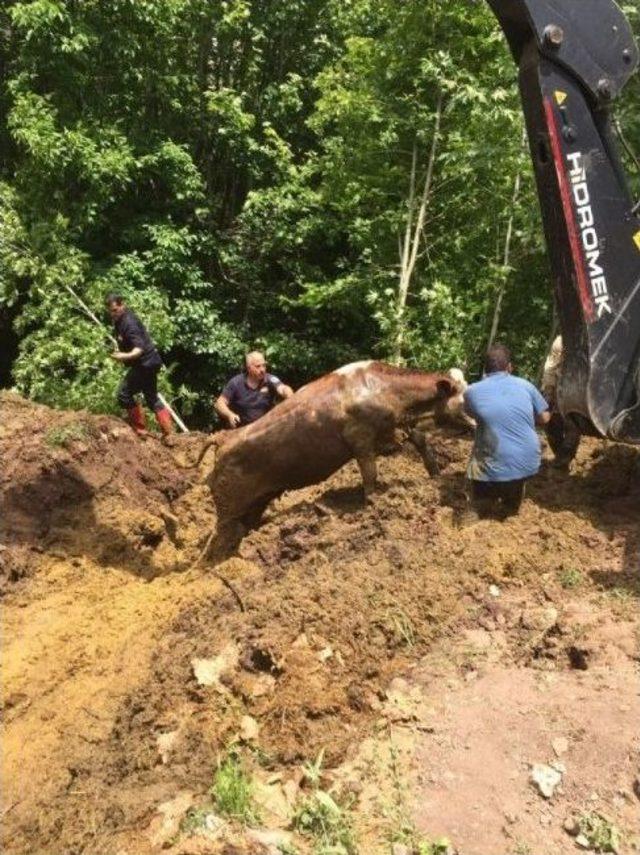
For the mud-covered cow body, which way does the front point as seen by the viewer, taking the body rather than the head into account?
to the viewer's right

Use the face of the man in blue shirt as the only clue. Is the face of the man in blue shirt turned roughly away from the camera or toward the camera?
away from the camera

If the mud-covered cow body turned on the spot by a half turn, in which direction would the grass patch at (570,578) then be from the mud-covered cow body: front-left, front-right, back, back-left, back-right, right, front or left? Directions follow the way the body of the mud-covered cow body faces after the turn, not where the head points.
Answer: back-left

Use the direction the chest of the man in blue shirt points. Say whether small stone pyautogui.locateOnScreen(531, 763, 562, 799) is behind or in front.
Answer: behind

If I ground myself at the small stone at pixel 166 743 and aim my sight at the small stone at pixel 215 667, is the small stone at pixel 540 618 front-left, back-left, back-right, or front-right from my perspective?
front-right

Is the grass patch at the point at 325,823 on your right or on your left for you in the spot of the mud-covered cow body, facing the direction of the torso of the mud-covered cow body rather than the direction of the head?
on your right

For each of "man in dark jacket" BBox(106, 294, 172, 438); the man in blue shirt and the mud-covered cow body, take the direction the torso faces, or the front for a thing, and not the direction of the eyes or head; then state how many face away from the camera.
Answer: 1

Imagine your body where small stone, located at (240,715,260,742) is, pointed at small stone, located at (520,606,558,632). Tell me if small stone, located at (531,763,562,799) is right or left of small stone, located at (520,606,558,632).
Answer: right

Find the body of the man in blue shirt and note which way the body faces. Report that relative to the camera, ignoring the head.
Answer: away from the camera

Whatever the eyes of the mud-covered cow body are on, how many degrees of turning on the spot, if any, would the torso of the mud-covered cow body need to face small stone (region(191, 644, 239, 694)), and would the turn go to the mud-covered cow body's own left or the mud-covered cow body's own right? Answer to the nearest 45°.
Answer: approximately 90° to the mud-covered cow body's own right
